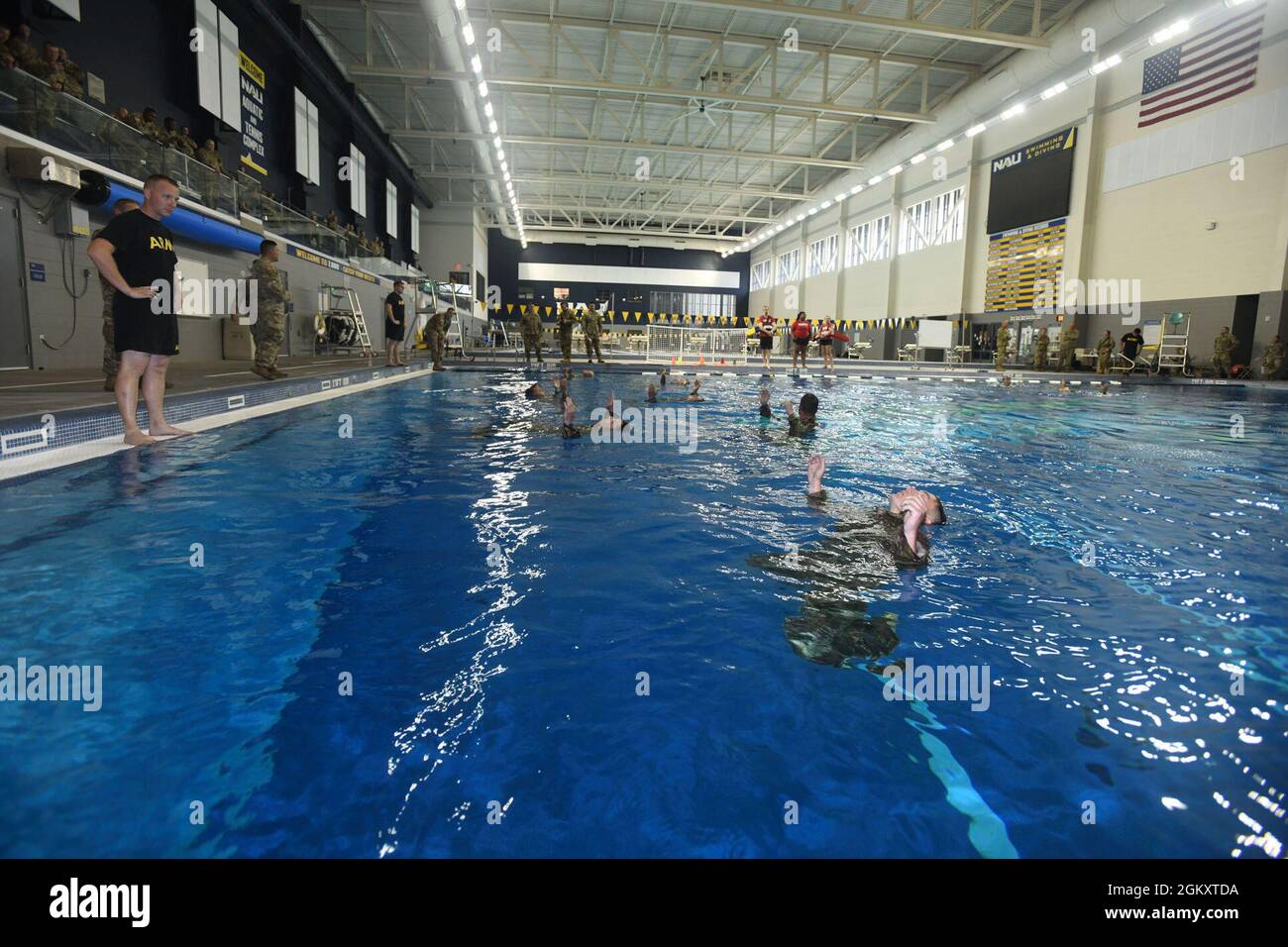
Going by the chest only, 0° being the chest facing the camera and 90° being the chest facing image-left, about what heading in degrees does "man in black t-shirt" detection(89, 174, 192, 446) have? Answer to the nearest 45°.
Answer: approximately 315°

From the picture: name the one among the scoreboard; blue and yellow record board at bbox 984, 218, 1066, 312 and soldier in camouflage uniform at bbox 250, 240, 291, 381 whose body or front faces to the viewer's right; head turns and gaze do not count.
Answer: the soldier in camouflage uniform

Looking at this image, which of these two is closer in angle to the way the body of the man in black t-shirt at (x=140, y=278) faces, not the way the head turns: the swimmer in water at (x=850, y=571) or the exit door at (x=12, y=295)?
the swimmer in water

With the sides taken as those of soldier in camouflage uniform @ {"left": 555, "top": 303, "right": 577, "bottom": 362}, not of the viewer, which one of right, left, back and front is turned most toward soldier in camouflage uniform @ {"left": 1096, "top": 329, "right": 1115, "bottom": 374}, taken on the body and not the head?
left

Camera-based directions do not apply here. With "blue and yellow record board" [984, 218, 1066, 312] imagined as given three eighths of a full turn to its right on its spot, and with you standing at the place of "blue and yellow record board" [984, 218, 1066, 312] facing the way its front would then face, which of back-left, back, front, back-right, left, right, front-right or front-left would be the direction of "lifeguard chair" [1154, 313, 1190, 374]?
back-right

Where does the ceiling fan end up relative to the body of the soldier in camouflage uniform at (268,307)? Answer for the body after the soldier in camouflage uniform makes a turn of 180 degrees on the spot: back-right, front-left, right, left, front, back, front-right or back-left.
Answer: back-right

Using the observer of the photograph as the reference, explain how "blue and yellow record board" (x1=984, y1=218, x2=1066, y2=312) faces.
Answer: facing the viewer and to the left of the viewer

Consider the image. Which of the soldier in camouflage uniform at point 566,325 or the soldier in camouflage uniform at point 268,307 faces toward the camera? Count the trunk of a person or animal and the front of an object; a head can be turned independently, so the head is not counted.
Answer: the soldier in camouflage uniform at point 566,325

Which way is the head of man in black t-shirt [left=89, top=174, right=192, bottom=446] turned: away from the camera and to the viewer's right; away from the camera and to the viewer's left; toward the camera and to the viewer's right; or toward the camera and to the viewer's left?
toward the camera and to the viewer's right

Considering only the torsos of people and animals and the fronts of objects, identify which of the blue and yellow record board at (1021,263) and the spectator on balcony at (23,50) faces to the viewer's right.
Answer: the spectator on balcony

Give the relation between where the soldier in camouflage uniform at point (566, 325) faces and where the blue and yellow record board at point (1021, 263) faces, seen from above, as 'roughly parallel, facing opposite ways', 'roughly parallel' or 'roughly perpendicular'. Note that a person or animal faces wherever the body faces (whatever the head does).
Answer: roughly perpendicular

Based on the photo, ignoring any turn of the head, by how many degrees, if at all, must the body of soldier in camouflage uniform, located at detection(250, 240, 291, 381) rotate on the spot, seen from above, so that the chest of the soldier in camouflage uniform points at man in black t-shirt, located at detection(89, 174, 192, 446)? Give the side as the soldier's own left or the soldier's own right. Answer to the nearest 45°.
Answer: approximately 90° to the soldier's own right

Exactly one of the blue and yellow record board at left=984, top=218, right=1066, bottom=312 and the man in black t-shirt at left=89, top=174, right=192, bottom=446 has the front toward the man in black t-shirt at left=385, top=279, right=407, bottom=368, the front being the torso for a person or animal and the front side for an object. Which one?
the blue and yellow record board

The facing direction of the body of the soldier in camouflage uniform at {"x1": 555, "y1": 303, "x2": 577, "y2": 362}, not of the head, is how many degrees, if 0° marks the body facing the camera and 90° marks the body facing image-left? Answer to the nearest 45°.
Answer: approximately 0°

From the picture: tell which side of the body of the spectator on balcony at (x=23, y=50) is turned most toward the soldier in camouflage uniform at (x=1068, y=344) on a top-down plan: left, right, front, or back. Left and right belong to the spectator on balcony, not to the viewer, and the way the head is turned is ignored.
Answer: front

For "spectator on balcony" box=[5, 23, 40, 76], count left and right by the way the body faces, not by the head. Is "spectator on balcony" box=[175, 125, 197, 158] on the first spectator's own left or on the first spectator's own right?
on the first spectator's own left

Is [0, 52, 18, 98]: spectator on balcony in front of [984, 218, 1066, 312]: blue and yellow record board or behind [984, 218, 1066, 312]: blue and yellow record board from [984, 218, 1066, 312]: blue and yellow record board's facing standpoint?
in front

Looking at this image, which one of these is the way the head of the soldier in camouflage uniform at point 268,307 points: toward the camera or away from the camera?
toward the camera

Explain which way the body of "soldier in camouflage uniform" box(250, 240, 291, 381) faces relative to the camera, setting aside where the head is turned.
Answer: to the viewer's right

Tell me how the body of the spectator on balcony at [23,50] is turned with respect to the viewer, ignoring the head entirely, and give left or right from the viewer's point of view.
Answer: facing to the right of the viewer
